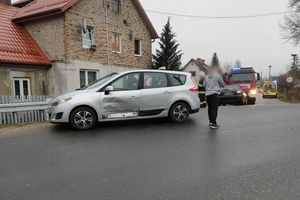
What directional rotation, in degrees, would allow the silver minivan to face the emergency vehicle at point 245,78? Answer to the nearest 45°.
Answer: approximately 135° to its right

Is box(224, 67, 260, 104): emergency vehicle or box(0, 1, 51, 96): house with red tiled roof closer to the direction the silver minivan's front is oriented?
the house with red tiled roof

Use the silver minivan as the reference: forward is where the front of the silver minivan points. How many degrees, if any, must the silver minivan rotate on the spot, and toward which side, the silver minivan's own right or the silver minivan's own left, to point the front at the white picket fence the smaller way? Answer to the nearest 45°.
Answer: approximately 45° to the silver minivan's own right

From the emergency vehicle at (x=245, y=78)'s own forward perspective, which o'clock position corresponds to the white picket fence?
The white picket fence is roughly at 1 o'clock from the emergency vehicle.

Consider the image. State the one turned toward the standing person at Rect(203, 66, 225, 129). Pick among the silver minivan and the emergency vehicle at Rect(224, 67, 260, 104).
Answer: the emergency vehicle

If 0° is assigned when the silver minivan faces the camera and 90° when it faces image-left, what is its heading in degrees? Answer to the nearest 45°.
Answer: approximately 90°

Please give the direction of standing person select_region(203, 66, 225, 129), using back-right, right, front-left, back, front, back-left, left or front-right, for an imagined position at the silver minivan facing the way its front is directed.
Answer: back

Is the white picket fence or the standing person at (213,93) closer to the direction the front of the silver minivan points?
the white picket fence

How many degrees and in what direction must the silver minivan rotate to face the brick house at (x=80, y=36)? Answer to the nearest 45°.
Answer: approximately 90° to its right

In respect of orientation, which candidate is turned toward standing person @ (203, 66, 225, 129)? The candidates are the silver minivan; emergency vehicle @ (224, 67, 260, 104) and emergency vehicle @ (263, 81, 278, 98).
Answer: emergency vehicle @ (224, 67, 260, 104)

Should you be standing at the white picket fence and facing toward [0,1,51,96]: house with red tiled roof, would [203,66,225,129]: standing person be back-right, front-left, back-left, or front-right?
back-right
